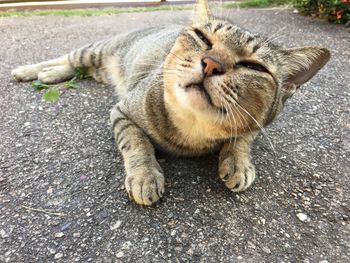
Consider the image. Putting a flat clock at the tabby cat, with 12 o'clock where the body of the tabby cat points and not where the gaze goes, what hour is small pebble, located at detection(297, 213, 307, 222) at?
The small pebble is roughly at 12 o'clock from the tabby cat.

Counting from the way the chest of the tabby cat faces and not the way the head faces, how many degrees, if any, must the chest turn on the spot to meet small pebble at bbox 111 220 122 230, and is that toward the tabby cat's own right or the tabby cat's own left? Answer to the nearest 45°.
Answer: approximately 90° to the tabby cat's own right

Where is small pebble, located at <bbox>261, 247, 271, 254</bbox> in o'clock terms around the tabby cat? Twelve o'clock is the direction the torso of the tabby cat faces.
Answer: The small pebble is roughly at 1 o'clock from the tabby cat.

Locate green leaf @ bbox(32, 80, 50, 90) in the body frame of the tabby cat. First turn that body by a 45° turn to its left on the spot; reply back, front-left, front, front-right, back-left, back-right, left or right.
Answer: back-left

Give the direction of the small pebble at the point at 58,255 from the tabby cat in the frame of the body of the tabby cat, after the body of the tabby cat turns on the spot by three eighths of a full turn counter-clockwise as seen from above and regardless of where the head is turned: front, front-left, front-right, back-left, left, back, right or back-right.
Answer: back-left

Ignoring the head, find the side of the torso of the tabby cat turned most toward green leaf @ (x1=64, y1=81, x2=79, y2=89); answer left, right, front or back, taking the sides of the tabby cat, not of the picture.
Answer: back

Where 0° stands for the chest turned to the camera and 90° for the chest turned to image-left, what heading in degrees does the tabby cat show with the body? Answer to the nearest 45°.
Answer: approximately 315°
